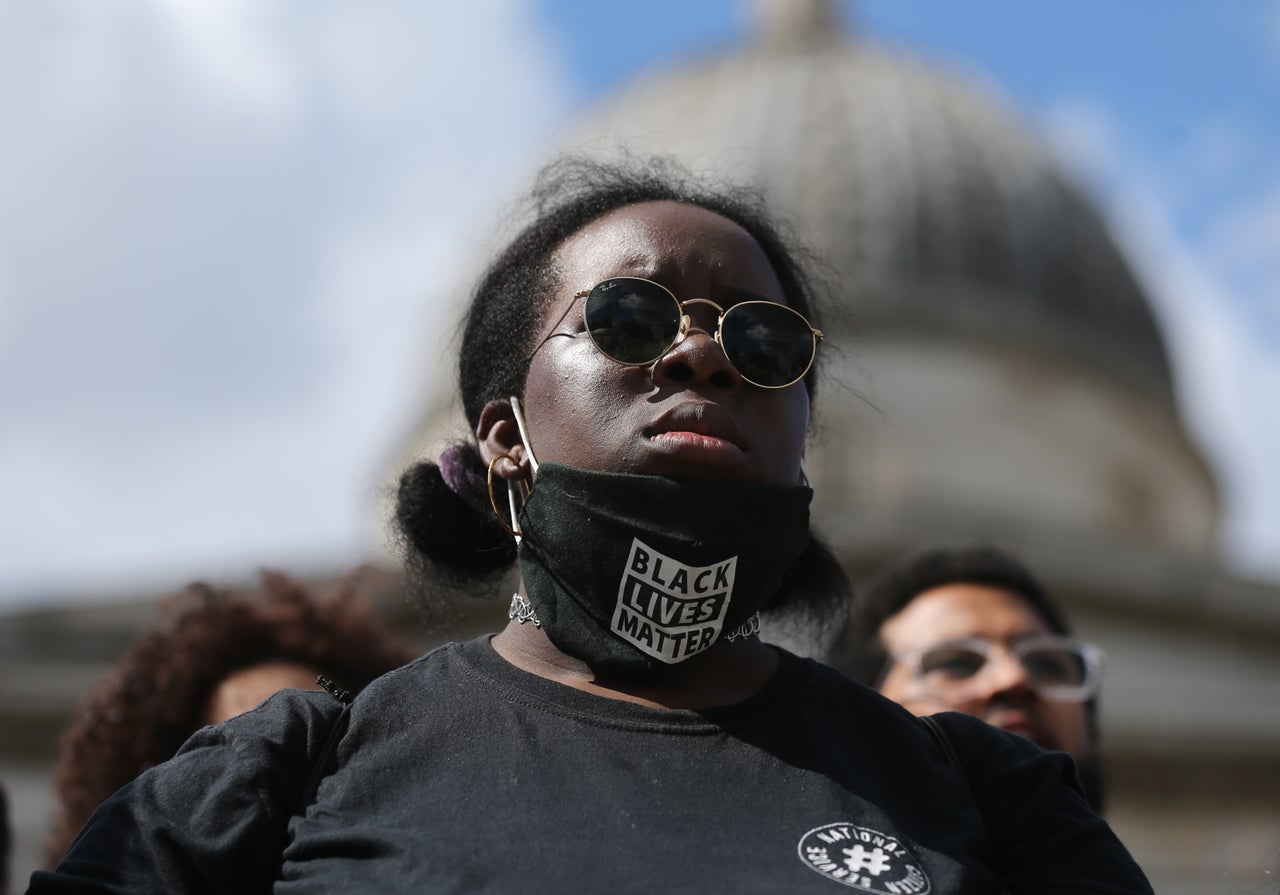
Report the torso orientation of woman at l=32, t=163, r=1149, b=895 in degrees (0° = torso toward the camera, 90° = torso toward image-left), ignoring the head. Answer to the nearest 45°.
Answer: approximately 0°

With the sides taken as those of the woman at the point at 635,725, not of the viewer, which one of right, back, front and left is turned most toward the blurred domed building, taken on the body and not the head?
back

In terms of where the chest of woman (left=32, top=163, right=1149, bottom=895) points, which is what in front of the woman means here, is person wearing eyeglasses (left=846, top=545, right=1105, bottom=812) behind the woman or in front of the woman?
behind

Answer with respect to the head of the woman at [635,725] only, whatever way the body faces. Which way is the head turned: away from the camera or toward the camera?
toward the camera
